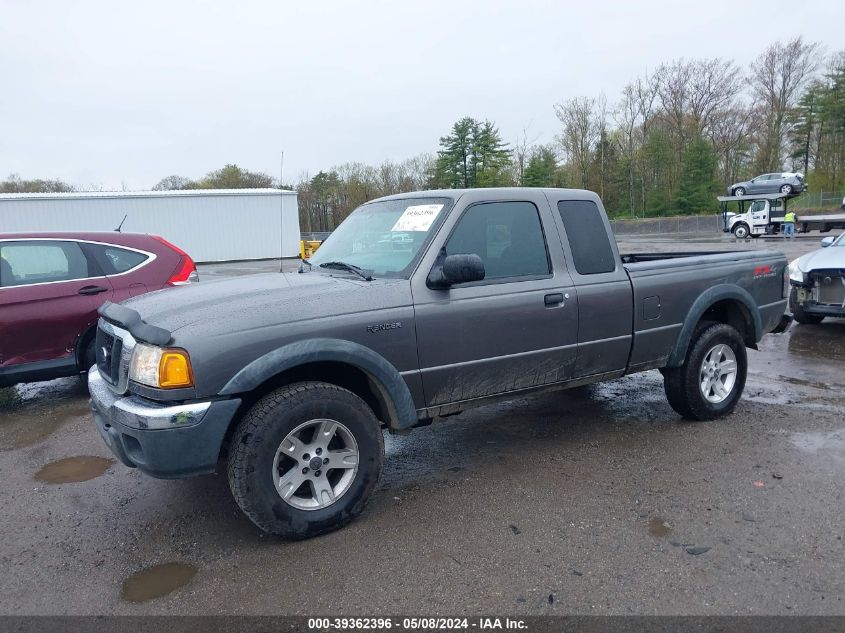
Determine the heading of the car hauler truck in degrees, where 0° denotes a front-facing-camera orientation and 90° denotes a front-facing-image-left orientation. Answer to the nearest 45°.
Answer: approximately 90°

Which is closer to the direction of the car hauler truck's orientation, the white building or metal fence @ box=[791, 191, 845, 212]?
the white building

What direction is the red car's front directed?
to the viewer's left

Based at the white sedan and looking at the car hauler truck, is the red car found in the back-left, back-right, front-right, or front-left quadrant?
back-left

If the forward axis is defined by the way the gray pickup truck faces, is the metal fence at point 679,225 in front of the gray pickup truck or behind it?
behind

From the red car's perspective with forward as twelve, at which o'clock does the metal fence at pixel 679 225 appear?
The metal fence is roughly at 5 o'clock from the red car.

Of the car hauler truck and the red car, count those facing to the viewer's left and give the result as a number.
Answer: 2

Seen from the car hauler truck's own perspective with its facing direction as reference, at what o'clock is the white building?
The white building is roughly at 11 o'clock from the car hauler truck.

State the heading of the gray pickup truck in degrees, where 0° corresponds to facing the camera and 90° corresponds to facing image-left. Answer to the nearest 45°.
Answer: approximately 45°

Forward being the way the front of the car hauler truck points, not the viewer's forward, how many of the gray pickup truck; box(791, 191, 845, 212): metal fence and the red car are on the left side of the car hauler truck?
2

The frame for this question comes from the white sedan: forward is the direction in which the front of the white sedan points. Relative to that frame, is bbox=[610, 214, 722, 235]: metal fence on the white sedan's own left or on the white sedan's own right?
on the white sedan's own right

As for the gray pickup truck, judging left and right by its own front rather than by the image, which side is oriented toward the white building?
right
